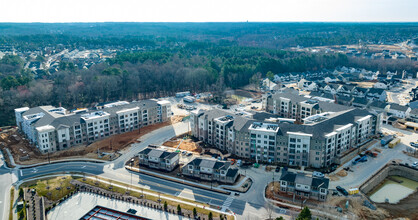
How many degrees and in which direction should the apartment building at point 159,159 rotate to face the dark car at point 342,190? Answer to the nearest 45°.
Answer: approximately 90° to its left

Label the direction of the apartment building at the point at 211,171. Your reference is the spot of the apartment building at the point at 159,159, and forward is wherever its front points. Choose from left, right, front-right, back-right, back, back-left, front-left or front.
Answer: left

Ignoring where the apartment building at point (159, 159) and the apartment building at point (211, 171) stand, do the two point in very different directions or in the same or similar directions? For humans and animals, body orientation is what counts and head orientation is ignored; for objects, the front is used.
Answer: same or similar directions

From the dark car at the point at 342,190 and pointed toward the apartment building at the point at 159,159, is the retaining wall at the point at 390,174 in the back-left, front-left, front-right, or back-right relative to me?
back-right

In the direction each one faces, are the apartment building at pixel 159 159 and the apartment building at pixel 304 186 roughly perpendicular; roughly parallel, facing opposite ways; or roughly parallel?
roughly parallel

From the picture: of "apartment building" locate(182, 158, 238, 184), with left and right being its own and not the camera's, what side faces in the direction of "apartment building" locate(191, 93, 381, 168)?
back

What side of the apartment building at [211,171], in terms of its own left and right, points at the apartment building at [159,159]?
right

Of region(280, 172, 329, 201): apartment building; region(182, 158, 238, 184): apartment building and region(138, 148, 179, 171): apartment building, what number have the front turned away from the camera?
0

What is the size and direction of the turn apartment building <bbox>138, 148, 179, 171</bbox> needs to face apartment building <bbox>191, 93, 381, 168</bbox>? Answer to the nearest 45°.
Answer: approximately 135° to its left

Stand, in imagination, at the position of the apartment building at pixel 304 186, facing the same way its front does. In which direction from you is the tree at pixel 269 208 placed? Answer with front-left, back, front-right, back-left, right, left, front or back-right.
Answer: front-right

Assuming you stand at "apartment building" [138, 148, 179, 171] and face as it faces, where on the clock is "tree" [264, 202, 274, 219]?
The tree is roughly at 9 o'clock from the apartment building.

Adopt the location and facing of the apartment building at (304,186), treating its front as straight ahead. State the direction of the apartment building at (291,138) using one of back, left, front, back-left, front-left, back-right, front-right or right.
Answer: back

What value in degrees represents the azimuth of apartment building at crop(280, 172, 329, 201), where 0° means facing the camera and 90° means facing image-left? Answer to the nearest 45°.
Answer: approximately 0°

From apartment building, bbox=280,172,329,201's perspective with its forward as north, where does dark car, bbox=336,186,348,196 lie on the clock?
The dark car is roughly at 8 o'clock from the apartment building.

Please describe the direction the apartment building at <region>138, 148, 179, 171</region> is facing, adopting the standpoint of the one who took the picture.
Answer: facing the viewer and to the left of the viewer
